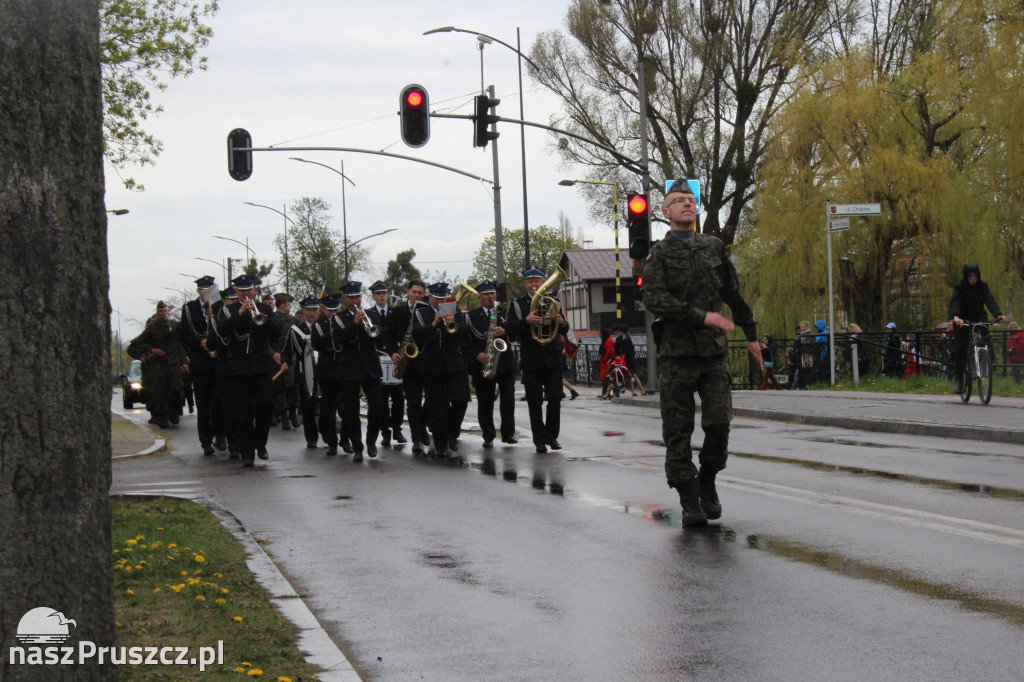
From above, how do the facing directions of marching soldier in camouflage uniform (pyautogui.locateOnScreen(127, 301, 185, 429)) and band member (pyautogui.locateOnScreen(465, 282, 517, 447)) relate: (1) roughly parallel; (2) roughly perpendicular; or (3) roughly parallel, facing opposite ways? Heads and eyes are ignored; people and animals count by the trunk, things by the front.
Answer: roughly parallel

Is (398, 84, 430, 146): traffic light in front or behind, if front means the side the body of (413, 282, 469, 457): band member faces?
behind

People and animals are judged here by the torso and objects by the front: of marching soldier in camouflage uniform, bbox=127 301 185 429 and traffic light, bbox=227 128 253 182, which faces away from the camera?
the traffic light

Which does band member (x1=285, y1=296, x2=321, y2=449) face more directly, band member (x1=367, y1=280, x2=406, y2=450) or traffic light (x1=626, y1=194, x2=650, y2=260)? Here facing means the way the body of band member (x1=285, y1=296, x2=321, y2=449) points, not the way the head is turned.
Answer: the band member

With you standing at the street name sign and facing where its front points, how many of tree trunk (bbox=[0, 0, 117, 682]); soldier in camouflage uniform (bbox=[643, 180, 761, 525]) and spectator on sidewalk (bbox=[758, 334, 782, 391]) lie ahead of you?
2

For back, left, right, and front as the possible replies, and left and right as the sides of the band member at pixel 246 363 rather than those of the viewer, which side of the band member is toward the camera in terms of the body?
front

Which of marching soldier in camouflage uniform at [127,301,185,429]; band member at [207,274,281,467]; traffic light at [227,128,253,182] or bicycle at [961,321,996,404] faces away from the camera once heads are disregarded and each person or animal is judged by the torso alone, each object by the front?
the traffic light

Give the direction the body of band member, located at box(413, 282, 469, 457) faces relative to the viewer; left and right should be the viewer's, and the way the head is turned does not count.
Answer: facing the viewer

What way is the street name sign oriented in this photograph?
toward the camera

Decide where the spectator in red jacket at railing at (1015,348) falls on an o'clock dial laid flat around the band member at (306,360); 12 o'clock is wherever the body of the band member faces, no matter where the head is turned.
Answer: The spectator in red jacket at railing is roughly at 8 o'clock from the band member.

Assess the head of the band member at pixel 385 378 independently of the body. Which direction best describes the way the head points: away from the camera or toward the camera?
toward the camera

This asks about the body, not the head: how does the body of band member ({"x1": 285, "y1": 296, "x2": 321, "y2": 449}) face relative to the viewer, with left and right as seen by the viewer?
facing the viewer and to the right of the viewer

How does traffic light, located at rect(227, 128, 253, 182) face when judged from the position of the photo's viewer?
facing away from the viewer

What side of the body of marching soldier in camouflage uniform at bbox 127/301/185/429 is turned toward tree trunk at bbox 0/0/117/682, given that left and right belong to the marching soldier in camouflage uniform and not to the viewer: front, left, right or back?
front

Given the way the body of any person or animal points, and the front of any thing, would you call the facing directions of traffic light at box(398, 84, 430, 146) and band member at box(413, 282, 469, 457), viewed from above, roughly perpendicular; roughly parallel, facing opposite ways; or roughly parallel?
roughly parallel
